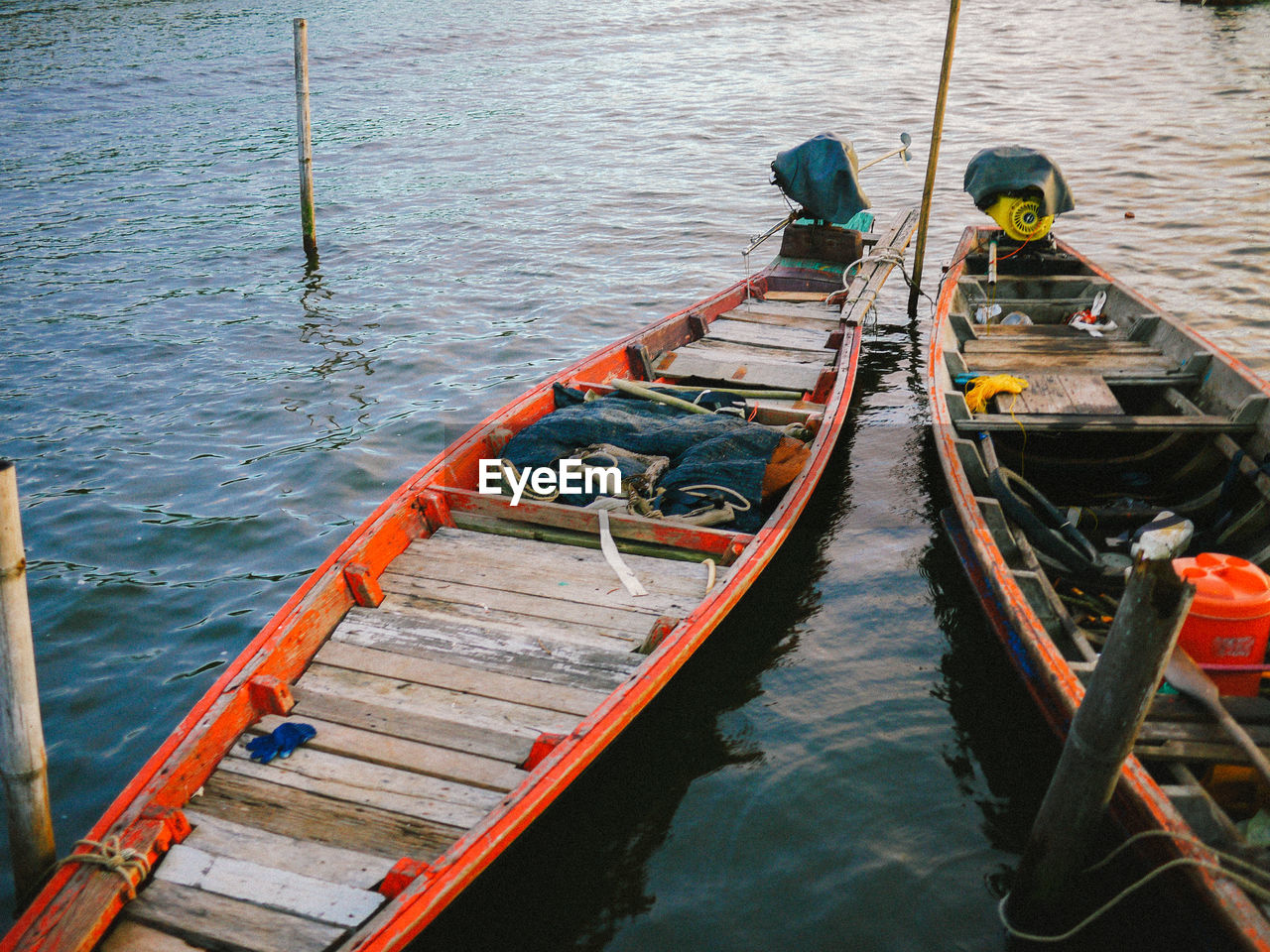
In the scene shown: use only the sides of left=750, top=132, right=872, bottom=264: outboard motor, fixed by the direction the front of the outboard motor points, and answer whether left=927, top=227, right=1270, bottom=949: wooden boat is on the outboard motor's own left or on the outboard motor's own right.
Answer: on the outboard motor's own left

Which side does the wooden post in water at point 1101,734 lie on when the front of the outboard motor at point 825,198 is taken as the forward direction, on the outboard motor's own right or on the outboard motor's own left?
on the outboard motor's own left

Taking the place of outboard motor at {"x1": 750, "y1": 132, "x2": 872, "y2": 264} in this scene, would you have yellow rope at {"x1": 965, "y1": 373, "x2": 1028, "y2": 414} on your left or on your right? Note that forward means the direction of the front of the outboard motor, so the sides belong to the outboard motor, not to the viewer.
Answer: on your left

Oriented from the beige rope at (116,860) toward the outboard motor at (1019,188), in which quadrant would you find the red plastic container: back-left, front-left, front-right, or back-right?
front-right

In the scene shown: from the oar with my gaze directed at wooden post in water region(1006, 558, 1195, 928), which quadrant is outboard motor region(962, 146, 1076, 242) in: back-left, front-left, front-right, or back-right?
back-right

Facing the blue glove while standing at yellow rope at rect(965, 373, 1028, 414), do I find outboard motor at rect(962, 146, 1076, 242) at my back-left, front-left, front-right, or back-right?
back-right

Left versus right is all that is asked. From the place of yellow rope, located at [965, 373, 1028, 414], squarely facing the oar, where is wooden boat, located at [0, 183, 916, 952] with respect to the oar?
right

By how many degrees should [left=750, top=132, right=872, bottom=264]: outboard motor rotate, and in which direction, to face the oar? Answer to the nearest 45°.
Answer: approximately 45° to its left

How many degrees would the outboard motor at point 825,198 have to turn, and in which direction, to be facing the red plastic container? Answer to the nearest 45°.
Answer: approximately 45° to its left

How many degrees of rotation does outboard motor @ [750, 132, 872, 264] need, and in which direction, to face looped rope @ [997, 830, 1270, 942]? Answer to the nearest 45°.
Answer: approximately 45° to its left

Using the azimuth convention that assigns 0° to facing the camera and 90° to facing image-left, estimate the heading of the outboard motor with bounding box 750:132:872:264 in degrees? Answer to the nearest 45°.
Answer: approximately 45°
